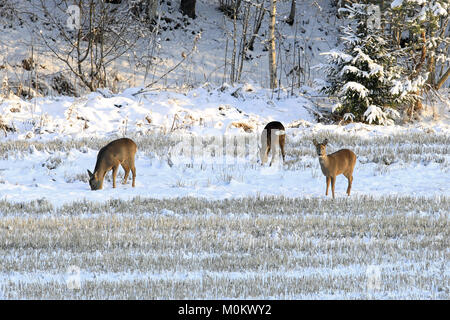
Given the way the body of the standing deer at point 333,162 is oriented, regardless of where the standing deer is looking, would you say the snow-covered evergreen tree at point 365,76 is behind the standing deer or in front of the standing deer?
behind

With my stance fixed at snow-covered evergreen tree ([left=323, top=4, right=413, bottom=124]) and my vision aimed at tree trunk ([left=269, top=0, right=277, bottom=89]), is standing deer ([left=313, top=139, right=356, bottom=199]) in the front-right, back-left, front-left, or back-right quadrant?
back-left

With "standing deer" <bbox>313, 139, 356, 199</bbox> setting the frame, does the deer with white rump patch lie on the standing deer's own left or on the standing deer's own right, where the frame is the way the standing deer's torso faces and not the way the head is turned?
on the standing deer's own right

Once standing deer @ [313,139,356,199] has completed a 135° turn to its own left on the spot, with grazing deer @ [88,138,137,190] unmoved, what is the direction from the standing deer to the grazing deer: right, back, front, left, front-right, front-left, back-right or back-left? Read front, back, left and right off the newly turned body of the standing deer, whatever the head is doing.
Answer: back

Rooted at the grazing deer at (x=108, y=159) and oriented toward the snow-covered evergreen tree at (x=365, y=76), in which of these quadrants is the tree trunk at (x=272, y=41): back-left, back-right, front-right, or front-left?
front-left

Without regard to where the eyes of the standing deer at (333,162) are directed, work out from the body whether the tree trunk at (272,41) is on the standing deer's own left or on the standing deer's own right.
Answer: on the standing deer's own right

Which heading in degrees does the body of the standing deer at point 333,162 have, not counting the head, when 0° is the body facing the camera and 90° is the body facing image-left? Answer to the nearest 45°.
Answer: approximately 45°

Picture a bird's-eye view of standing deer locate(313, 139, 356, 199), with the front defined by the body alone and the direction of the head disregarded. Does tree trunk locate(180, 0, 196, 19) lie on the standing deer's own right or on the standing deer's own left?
on the standing deer's own right

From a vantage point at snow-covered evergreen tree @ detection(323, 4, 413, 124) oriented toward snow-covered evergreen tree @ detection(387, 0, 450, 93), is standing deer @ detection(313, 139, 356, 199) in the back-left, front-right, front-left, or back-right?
back-right

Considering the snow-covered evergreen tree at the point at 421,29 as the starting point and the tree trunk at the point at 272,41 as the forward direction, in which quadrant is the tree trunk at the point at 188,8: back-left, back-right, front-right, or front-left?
front-right
